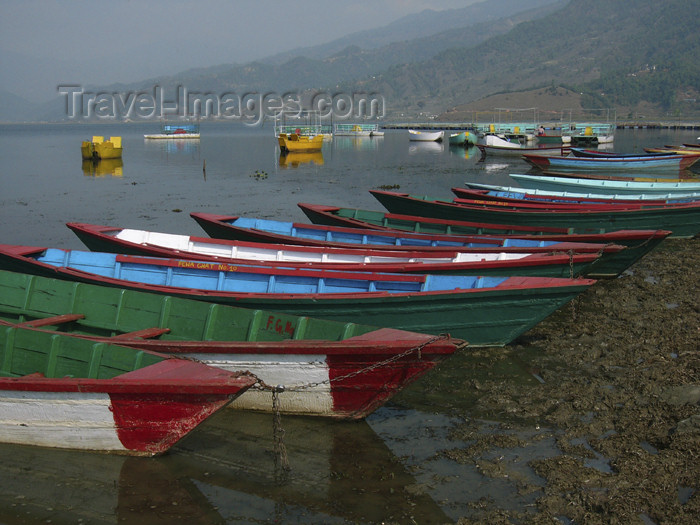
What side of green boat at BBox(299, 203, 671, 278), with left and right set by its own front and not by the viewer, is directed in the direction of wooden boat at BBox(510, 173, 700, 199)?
left

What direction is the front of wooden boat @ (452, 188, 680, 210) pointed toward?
to the viewer's right

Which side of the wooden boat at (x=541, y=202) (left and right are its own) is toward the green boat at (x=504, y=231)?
right

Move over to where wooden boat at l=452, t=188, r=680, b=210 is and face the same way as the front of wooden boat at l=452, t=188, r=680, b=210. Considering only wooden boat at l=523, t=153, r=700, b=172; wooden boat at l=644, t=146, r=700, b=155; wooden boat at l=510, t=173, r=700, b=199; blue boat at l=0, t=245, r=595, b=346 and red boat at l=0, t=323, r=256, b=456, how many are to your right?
2

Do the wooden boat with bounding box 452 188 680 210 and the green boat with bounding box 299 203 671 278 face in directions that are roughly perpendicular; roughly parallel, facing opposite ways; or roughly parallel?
roughly parallel

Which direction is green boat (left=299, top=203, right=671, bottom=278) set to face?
to the viewer's right

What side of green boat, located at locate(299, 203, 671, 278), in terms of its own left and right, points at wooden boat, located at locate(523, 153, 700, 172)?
left

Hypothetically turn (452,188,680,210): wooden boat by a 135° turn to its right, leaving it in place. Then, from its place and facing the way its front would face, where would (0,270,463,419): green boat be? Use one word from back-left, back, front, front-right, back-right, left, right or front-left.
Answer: front-left

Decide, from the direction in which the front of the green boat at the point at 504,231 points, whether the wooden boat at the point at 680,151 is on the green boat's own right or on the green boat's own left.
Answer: on the green boat's own left

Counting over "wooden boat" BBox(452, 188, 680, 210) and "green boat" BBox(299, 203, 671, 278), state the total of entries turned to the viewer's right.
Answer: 2

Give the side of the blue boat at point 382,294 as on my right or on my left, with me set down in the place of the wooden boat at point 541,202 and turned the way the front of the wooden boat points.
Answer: on my right

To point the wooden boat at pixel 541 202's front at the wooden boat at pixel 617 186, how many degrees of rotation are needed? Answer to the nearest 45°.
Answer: approximately 90° to its left

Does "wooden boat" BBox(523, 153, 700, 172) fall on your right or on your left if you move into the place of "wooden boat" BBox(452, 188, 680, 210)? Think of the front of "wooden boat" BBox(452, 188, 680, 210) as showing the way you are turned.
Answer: on your left
